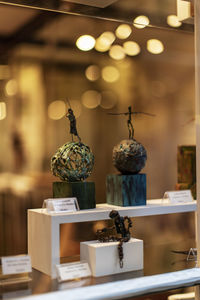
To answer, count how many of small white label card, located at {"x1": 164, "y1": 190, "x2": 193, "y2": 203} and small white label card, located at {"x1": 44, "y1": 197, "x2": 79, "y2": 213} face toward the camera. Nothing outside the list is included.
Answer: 2

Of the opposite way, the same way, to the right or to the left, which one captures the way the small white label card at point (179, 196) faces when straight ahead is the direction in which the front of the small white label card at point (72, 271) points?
the same way

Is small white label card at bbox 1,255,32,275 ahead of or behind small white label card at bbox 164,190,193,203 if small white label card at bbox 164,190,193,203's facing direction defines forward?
ahead

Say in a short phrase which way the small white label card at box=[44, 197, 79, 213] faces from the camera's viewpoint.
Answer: facing the viewer

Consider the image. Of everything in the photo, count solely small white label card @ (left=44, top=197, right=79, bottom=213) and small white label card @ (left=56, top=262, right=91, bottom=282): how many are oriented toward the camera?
2

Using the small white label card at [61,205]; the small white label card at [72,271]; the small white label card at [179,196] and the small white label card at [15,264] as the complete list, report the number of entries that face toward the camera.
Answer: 4

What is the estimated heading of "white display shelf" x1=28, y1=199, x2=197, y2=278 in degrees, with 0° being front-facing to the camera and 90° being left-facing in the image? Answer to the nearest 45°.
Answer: approximately 315°

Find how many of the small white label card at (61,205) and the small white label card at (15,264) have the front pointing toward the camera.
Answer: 2

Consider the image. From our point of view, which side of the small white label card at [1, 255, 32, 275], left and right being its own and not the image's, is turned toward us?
front
